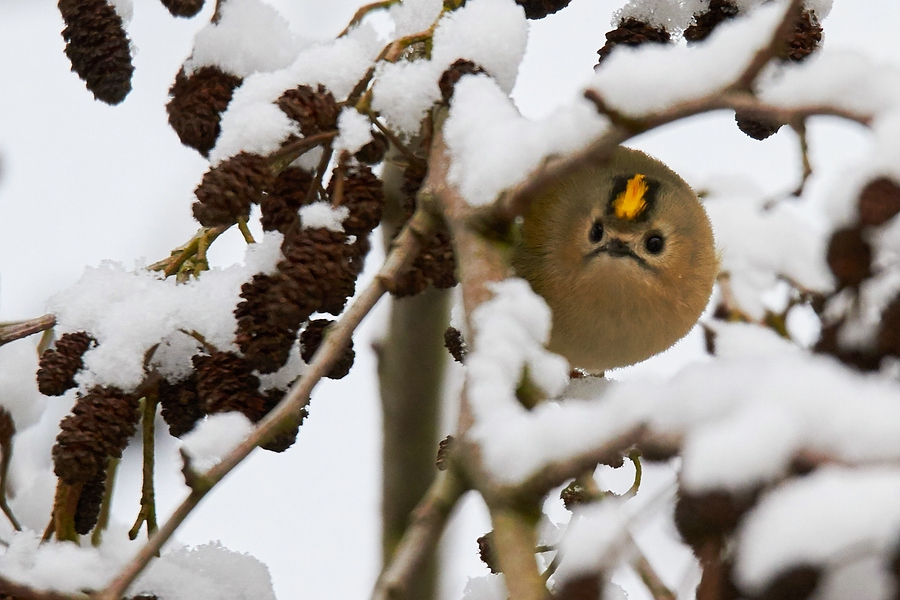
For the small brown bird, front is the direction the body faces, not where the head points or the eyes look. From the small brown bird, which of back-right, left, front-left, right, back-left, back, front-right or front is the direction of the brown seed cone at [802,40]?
front-left

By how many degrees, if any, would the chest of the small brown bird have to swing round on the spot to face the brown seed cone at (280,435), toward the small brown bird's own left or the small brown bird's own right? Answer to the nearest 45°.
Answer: approximately 45° to the small brown bird's own right

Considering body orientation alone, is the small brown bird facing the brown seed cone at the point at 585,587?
yes

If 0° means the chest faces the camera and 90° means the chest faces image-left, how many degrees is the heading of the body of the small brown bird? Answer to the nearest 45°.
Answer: approximately 0°
